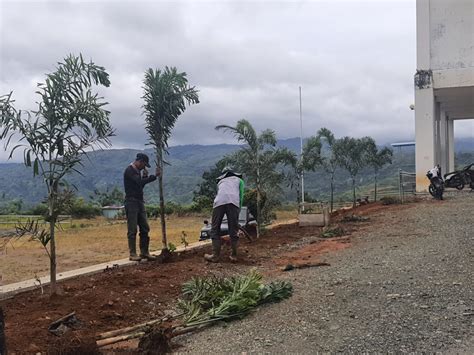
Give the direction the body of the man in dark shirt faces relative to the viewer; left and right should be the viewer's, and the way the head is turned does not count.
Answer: facing to the right of the viewer

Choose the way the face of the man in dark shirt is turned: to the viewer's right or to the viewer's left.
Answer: to the viewer's right

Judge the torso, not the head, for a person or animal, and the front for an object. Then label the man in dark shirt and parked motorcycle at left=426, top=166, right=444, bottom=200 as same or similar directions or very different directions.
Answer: very different directions

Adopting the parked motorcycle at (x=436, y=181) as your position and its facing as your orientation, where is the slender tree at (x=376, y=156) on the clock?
The slender tree is roughly at 4 o'clock from the parked motorcycle.

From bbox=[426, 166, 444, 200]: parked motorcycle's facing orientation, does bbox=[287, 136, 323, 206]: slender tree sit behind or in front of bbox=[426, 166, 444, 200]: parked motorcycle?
in front

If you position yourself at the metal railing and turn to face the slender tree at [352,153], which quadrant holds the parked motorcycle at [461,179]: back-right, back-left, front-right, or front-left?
back-right

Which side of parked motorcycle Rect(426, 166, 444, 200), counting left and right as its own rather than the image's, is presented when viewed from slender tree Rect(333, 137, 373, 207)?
right

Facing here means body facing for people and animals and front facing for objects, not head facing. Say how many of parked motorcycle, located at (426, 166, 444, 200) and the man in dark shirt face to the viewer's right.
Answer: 1

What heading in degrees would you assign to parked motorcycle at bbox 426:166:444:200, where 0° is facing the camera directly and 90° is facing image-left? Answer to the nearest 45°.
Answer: approximately 45°

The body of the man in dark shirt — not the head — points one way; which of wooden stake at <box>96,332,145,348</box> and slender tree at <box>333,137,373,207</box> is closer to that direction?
the slender tree
